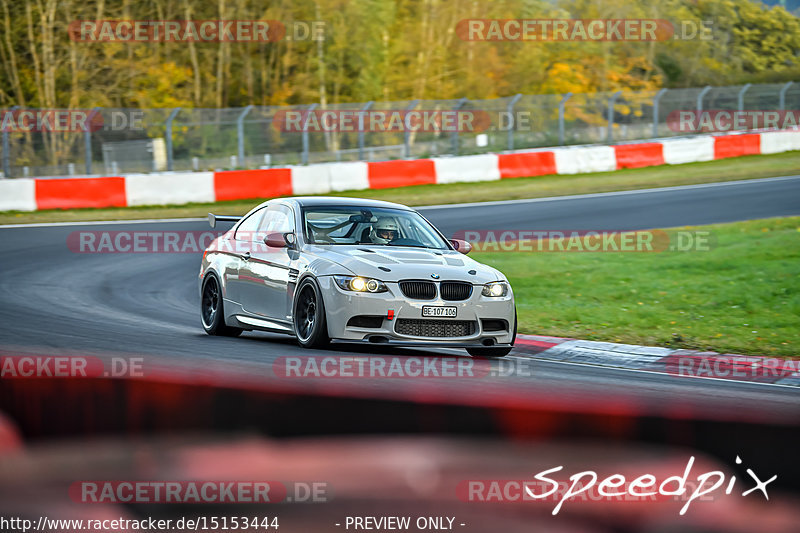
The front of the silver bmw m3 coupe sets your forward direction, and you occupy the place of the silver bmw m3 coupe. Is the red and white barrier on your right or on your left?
on your left

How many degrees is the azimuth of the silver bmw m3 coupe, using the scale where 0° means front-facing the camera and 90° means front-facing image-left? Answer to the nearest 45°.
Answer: approximately 315°

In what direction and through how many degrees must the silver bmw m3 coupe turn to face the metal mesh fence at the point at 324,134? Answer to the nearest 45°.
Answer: approximately 135° to its left
